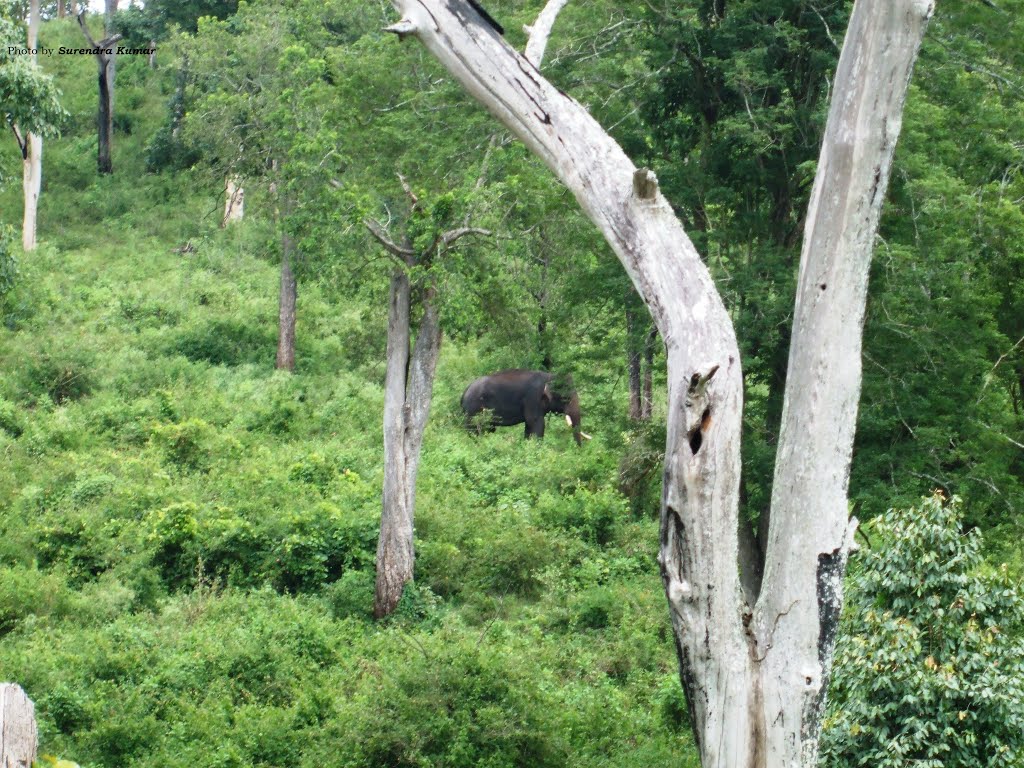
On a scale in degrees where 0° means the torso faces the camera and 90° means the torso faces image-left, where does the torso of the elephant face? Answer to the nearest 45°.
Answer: approximately 270°

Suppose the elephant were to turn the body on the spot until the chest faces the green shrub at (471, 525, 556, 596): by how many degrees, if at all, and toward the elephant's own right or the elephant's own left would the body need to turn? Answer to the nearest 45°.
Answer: approximately 90° to the elephant's own right

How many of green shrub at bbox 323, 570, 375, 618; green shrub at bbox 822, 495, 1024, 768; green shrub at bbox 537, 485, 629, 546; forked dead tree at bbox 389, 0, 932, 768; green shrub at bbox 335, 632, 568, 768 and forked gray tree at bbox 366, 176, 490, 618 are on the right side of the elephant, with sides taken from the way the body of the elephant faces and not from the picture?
6

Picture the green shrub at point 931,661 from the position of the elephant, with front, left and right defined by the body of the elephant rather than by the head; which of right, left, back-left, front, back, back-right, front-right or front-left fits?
right

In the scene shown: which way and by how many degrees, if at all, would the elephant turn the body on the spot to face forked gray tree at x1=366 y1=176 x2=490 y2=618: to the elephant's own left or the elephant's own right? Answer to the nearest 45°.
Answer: approximately 90° to the elephant's own right

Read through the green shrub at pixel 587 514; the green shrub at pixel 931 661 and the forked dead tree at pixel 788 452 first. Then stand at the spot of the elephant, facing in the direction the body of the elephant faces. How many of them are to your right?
3

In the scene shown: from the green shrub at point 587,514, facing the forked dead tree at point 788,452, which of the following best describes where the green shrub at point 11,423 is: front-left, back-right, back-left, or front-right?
back-right

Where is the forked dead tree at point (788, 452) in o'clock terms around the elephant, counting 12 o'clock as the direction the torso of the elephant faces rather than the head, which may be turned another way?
The forked dead tree is roughly at 3 o'clock from the elephant.

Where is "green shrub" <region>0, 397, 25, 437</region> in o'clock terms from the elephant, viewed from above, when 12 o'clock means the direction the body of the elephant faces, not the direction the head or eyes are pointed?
The green shrub is roughly at 5 o'clock from the elephant.

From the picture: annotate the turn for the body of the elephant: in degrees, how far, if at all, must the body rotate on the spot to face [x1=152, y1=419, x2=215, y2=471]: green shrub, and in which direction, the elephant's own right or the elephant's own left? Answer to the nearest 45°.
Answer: approximately 135° to the elephant's own right

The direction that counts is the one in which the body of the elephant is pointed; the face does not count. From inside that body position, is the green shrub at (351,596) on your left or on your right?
on your right

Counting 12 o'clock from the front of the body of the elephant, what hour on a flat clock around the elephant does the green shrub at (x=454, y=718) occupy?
The green shrub is roughly at 3 o'clock from the elephant.
